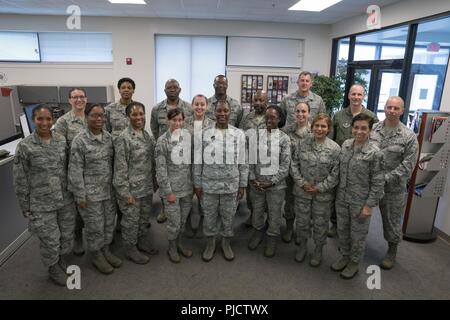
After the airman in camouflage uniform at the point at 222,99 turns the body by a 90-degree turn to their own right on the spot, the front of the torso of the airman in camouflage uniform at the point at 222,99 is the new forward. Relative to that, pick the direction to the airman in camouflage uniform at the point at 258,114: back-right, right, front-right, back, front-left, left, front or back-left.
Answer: back-left

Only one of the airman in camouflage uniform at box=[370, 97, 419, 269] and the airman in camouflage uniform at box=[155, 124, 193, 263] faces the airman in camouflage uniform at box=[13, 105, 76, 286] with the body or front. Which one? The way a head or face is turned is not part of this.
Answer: the airman in camouflage uniform at box=[370, 97, 419, 269]

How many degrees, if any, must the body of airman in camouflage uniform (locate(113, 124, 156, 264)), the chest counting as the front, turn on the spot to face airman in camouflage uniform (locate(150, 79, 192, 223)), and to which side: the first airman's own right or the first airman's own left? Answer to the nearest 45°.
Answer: approximately 90° to the first airman's own left

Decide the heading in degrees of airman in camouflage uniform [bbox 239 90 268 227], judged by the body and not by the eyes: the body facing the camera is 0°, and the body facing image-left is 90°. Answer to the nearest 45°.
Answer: approximately 0°

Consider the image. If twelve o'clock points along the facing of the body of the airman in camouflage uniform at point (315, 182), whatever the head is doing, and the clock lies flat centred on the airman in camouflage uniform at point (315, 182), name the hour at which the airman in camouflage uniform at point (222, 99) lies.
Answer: the airman in camouflage uniform at point (222, 99) is roughly at 4 o'clock from the airman in camouflage uniform at point (315, 182).

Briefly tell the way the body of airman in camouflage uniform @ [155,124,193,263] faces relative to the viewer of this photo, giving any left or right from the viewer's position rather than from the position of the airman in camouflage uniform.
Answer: facing the viewer and to the right of the viewer

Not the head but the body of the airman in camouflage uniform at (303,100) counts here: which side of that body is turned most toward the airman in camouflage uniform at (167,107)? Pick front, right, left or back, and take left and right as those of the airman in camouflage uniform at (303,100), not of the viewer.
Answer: right
